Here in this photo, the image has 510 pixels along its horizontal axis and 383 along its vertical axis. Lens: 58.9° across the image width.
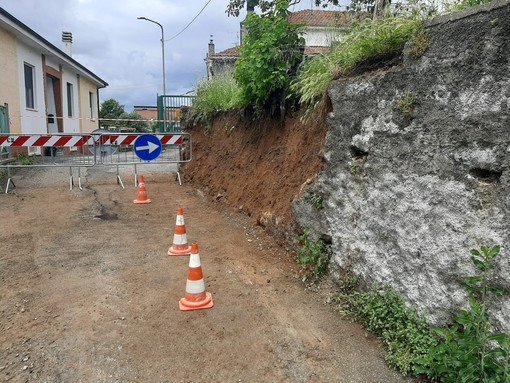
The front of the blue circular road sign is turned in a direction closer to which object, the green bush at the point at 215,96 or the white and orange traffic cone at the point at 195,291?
the white and orange traffic cone

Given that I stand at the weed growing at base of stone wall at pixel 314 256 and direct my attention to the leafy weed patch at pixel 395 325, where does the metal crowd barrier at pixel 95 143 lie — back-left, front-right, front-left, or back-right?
back-right

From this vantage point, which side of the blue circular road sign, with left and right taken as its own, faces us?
front

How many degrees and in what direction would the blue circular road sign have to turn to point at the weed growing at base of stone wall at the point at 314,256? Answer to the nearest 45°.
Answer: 0° — it already faces it

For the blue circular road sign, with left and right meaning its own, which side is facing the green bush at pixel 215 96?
left

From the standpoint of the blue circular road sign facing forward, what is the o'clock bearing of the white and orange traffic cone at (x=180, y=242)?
The white and orange traffic cone is roughly at 12 o'clock from the blue circular road sign.

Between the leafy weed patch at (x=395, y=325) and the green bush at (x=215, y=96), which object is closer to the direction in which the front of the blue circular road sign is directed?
the leafy weed patch

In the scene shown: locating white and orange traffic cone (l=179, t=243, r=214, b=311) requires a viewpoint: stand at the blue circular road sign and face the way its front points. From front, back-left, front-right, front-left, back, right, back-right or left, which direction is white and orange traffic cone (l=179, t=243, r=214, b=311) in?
front

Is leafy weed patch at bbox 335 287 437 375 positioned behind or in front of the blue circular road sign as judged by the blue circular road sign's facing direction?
in front

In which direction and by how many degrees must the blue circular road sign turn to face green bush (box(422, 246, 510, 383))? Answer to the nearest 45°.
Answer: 0° — it already faces it
